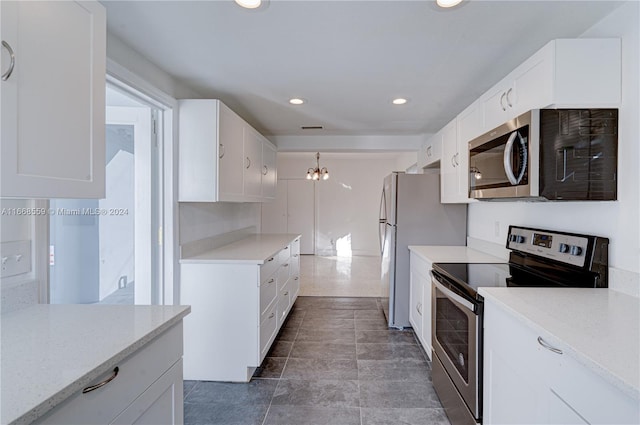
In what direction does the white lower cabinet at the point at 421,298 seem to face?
to the viewer's left

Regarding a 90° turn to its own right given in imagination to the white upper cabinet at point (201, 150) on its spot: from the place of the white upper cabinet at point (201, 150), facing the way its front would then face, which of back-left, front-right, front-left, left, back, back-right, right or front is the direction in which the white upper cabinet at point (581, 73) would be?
front-left

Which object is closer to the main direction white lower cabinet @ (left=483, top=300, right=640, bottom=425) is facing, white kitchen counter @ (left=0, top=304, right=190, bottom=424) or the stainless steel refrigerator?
the white kitchen counter

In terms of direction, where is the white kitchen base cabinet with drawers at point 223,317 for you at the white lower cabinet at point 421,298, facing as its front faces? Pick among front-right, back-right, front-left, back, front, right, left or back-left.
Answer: front-left

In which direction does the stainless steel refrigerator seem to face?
to the viewer's left

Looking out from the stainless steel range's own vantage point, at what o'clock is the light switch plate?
The light switch plate is roughly at 12 o'clock from the stainless steel range.

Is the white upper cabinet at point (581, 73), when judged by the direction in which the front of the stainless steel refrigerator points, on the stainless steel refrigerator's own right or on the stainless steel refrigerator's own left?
on the stainless steel refrigerator's own left

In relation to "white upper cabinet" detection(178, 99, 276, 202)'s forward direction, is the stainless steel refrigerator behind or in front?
in front

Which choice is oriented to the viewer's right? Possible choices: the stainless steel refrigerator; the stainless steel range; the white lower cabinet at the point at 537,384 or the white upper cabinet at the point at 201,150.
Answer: the white upper cabinet

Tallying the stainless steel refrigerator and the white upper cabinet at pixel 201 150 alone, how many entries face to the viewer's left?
1

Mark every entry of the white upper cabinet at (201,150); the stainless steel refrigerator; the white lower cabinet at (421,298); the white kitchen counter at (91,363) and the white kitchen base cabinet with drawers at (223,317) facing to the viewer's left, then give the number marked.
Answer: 2

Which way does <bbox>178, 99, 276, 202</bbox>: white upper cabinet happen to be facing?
to the viewer's right

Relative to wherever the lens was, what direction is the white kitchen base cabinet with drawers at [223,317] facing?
facing to the right of the viewer

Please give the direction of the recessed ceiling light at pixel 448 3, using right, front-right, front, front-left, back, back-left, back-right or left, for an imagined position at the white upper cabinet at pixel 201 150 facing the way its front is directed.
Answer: front-right

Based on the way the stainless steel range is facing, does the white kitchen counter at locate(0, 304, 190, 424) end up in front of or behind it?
in front

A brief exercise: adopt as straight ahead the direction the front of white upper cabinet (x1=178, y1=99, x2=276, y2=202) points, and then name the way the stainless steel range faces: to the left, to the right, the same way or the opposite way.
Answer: the opposite way
